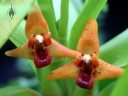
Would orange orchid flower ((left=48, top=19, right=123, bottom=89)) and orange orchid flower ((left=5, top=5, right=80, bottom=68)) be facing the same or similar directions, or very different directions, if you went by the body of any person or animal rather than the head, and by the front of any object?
same or similar directions

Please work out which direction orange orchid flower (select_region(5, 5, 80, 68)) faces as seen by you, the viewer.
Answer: facing the viewer

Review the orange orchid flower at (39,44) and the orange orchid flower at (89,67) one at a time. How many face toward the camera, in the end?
2

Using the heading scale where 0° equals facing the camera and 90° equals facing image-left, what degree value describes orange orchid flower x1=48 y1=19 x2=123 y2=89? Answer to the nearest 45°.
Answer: approximately 0°
